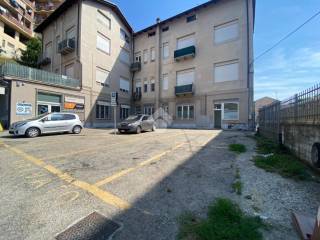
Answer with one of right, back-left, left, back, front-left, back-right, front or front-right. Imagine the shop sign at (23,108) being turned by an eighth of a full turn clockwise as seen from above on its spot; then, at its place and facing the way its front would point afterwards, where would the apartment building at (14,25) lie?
back-right

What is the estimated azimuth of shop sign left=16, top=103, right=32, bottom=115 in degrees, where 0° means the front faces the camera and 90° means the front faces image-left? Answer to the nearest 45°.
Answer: approximately 0°

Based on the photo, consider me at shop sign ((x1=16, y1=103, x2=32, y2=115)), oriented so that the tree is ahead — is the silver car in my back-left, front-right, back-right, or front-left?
back-right

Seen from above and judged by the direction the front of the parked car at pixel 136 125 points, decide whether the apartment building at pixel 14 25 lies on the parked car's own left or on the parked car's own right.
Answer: on the parked car's own right

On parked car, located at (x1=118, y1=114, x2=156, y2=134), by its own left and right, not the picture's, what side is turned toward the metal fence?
left

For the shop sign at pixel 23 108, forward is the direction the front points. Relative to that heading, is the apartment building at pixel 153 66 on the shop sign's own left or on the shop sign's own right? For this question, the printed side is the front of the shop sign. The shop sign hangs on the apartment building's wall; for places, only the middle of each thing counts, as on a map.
on the shop sign's own left

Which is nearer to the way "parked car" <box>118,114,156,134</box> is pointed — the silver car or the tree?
the silver car

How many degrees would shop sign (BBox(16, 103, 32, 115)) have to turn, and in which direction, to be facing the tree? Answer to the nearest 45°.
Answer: approximately 180°
